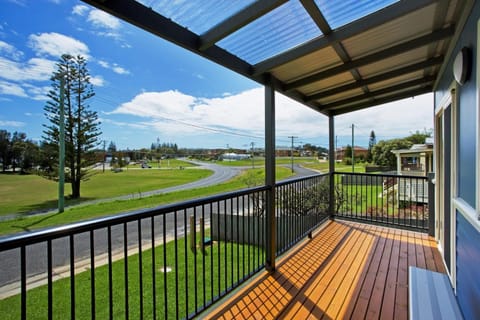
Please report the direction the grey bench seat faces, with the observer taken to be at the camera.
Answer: facing to the left of the viewer

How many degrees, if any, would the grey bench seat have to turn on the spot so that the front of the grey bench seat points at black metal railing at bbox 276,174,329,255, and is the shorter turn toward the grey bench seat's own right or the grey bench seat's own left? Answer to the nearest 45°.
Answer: approximately 45° to the grey bench seat's own right
